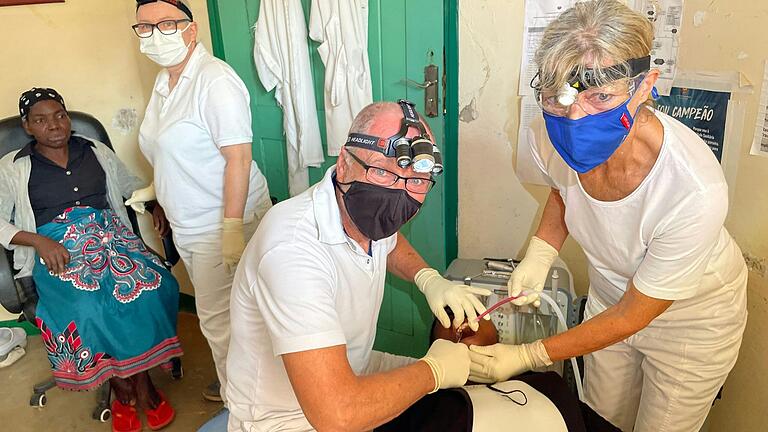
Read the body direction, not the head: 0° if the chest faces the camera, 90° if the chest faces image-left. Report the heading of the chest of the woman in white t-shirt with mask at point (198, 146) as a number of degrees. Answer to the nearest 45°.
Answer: approximately 45°

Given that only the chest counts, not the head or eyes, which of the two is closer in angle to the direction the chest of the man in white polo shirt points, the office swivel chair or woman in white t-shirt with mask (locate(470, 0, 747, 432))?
the woman in white t-shirt with mask

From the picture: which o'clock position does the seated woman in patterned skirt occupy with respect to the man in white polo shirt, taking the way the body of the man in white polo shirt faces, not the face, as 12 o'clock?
The seated woman in patterned skirt is roughly at 6 o'clock from the man in white polo shirt.

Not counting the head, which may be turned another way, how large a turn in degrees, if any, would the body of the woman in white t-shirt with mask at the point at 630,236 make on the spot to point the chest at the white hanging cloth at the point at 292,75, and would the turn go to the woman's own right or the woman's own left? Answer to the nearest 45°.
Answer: approximately 90° to the woman's own right

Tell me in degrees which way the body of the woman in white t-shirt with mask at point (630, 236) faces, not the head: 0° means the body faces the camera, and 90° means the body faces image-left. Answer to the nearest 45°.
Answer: approximately 45°

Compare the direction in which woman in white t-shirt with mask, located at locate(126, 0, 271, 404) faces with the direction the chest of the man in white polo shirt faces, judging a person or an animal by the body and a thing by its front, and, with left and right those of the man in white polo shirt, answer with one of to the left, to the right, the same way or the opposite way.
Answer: to the right

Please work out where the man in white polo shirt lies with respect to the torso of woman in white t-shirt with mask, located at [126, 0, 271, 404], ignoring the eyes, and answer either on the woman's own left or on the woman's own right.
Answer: on the woman's own left
